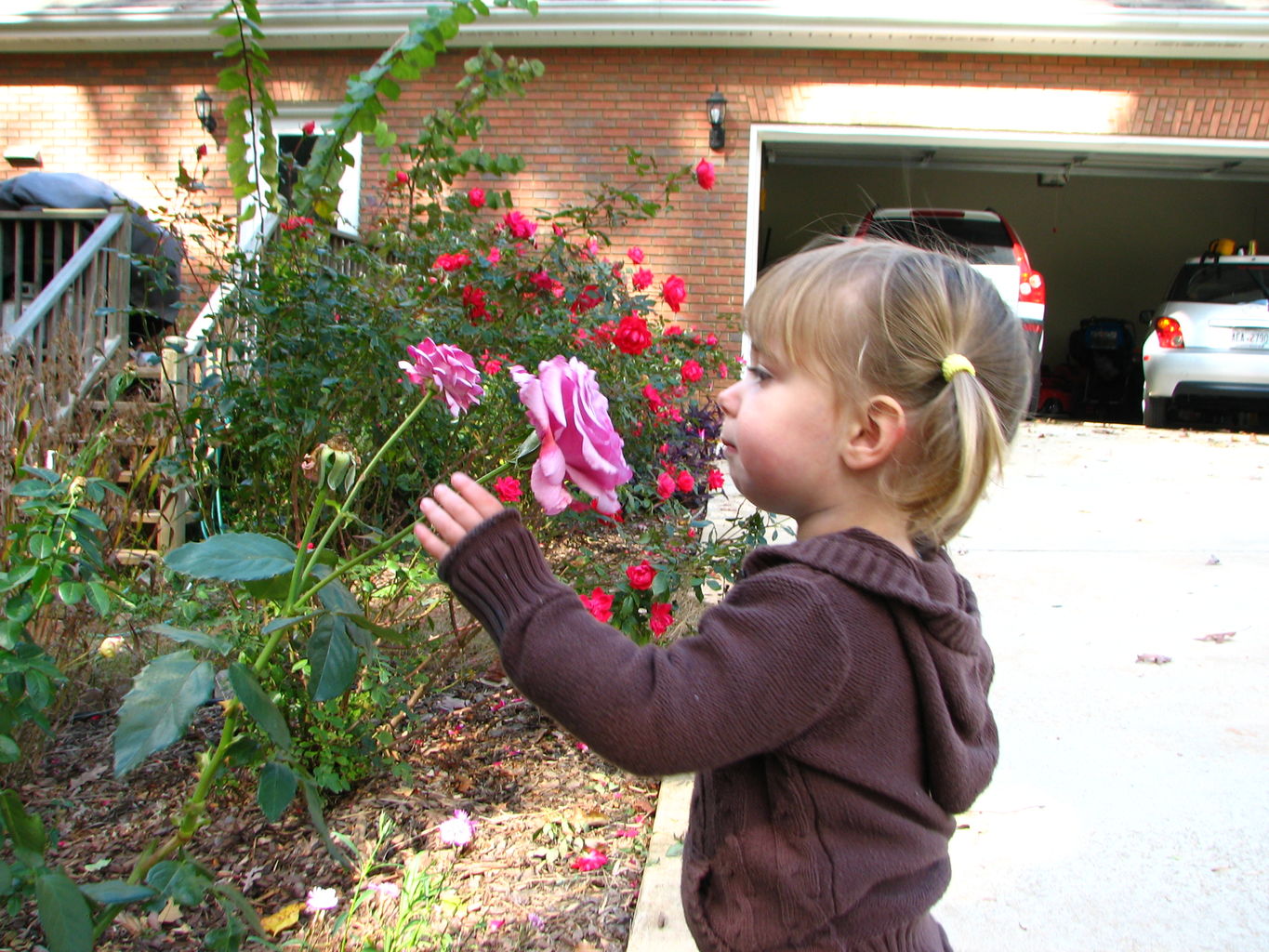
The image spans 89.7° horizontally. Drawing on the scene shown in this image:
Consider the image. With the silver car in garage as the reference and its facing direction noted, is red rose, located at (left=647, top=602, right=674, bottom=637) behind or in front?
behind

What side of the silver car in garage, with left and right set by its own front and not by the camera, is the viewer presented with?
back

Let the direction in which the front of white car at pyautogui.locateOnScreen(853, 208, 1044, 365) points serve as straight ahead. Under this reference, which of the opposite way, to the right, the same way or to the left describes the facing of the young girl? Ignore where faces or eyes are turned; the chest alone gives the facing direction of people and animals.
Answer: to the left

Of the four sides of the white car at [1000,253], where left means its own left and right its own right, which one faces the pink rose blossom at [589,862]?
back

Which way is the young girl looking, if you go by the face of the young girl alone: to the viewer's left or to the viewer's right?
to the viewer's left

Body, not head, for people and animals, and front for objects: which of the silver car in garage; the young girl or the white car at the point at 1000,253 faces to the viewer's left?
the young girl

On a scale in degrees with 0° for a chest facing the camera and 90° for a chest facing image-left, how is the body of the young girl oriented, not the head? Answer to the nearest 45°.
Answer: approximately 90°

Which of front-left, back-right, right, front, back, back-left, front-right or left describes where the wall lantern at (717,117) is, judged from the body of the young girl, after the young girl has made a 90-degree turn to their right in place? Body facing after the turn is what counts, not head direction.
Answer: front

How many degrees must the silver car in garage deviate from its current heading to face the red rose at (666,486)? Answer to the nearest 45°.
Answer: approximately 180°

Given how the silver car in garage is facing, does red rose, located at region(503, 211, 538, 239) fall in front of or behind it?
behind

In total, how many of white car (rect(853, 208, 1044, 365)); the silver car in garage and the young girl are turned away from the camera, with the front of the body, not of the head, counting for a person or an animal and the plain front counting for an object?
2

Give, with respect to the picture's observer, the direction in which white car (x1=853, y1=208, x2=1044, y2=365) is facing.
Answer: facing away from the viewer

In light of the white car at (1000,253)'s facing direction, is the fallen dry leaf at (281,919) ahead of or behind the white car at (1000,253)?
behind
